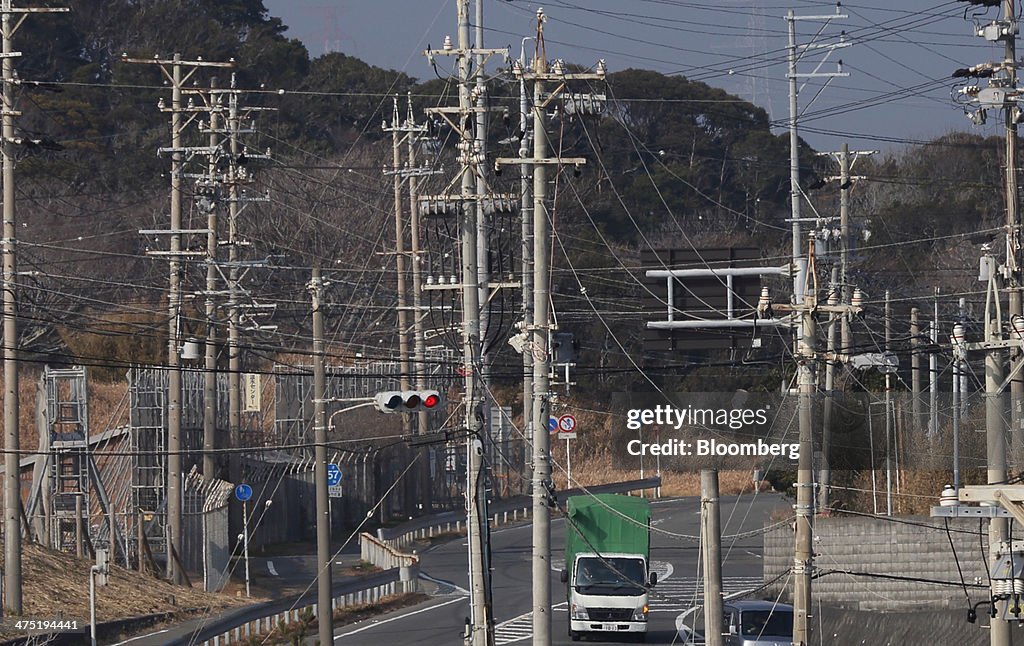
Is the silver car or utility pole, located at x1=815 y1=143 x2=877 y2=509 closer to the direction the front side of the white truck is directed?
the silver car

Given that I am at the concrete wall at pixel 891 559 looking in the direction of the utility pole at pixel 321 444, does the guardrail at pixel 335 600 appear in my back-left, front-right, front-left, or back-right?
front-right

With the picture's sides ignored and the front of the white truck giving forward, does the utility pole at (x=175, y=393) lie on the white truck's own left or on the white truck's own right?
on the white truck's own right

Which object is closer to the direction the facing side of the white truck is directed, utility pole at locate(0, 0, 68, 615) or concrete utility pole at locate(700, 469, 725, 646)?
the concrete utility pole

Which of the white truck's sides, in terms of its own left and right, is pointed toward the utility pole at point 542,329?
front

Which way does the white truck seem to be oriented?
toward the camera

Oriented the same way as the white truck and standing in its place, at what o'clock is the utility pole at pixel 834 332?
The utility pole is roughly at 8 o'clock from the white truck.

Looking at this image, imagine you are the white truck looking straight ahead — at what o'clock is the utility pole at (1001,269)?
The utility pole is roughly at 11 o'clock from the white truck.

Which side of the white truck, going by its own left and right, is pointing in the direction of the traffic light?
front

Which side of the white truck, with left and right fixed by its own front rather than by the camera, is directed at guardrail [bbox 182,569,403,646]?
right

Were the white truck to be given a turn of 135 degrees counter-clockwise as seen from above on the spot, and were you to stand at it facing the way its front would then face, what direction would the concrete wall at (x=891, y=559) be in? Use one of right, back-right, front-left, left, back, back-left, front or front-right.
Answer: front-right

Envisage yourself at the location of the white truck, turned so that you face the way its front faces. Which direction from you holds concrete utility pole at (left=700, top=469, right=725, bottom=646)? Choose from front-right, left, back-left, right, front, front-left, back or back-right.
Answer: front

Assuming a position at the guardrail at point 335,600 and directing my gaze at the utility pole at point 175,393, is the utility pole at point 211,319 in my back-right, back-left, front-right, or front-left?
front-right

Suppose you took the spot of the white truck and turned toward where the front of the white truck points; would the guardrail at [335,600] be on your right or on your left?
on your right

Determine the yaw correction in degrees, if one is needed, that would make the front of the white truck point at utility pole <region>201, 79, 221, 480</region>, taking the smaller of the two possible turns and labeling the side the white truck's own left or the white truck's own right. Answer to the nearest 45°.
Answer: approximately 135° to the white truck's own right
